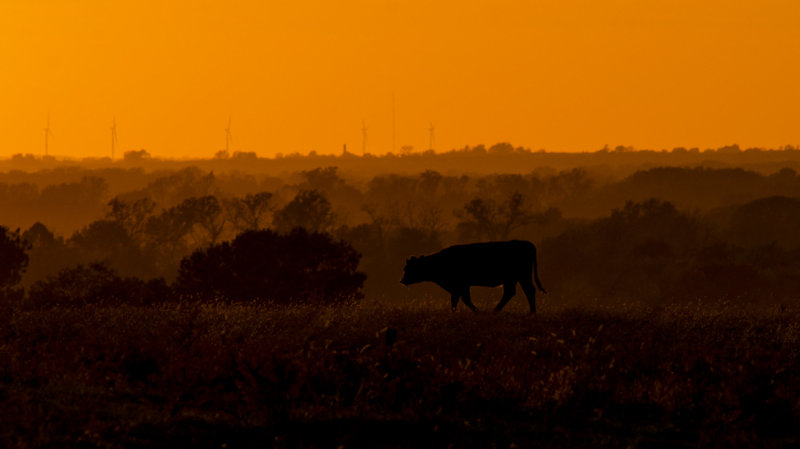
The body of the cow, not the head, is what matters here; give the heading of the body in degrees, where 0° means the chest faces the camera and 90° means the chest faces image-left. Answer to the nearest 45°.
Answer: approximately 90°

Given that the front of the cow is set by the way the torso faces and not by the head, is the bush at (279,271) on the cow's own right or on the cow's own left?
on the cow's own right
